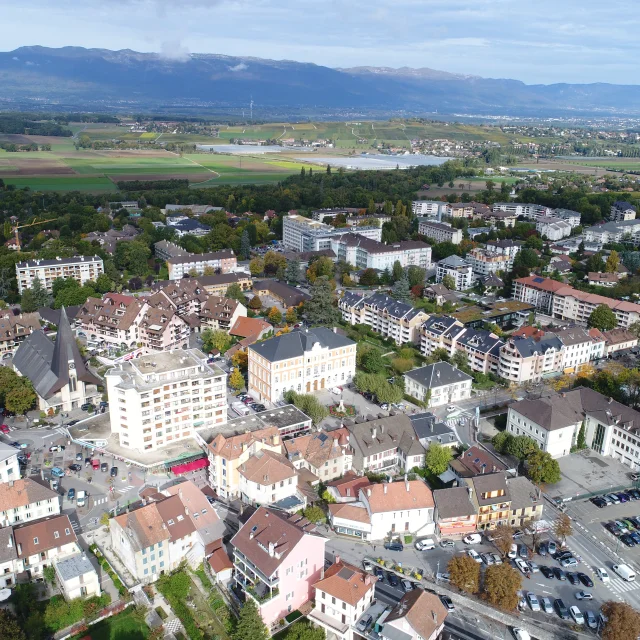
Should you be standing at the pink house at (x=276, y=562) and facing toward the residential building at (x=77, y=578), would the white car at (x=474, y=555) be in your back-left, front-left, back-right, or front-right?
back-right

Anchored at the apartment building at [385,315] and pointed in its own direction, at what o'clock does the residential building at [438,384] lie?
The residential building is roughly at 10 o'clock from the apartment building.

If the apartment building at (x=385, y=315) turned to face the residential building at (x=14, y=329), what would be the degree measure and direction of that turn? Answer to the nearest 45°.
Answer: approximately 45° to its right

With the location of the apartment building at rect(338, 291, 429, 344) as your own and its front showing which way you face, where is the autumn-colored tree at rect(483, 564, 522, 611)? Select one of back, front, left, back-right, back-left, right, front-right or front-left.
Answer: front-left

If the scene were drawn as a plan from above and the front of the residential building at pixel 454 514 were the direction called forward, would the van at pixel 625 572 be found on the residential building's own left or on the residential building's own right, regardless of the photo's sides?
on the residential building's own left

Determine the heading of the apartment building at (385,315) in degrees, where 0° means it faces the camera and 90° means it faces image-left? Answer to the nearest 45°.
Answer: approximately 45°

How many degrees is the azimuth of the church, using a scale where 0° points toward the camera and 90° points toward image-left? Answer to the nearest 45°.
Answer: approximately 315°

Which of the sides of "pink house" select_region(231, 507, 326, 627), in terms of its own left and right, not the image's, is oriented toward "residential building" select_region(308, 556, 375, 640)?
left

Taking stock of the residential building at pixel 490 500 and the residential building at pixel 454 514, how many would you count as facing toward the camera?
2

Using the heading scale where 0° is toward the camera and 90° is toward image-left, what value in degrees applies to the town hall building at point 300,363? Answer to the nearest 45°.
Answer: approximately 315°

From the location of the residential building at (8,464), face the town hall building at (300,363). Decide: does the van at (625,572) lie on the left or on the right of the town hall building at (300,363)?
right

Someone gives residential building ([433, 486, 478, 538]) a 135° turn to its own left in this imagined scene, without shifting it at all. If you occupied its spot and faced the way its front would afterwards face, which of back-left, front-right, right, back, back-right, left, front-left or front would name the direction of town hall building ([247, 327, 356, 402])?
left

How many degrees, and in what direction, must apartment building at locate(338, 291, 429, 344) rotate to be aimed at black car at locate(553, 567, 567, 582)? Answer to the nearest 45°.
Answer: approximately 45° to its left

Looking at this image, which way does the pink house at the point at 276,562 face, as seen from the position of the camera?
facing the viewer and to the left of the viewer
